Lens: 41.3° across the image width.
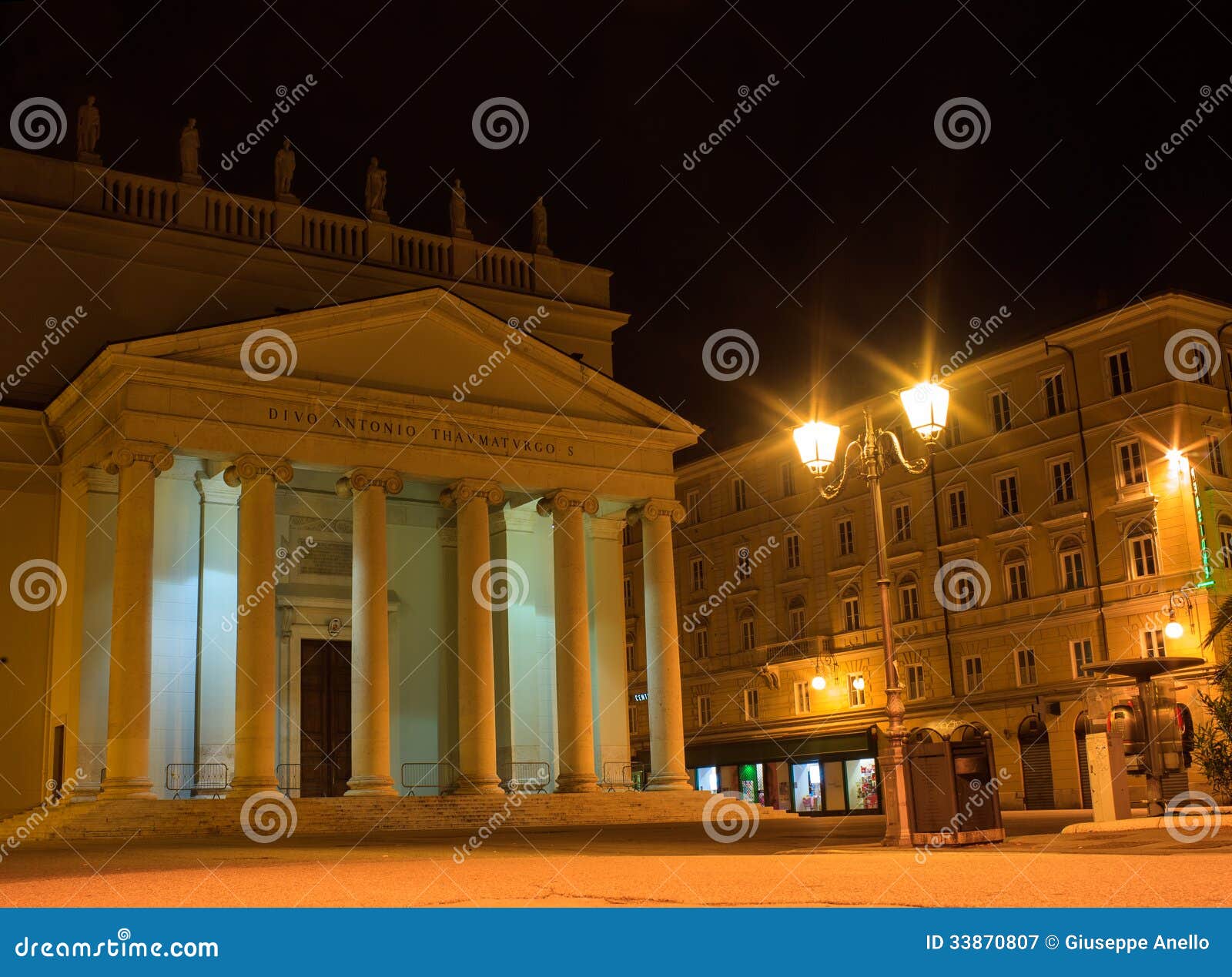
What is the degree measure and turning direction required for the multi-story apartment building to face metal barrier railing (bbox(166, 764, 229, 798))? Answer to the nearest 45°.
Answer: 0° — it already faces it

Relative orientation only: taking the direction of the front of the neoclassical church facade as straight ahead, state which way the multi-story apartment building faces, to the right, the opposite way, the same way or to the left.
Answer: to the right

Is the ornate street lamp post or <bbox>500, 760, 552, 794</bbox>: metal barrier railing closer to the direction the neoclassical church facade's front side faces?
the ornate street lamp post

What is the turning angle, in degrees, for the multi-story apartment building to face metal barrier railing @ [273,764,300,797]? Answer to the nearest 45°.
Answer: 0° — it already faces it

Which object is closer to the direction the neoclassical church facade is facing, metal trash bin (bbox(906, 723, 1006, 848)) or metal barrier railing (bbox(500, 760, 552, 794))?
the metal trash bin

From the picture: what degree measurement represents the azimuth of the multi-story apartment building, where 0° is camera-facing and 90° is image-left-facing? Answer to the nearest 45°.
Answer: approximately 45°

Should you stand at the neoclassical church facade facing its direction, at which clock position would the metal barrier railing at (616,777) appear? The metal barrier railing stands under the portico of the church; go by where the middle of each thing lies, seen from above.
The metal barrier railing is roughly at 10 o'clock from the neoclassical church facade.

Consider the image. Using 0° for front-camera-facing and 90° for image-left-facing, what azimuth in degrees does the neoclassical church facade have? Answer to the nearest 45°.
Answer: approximately 315°
